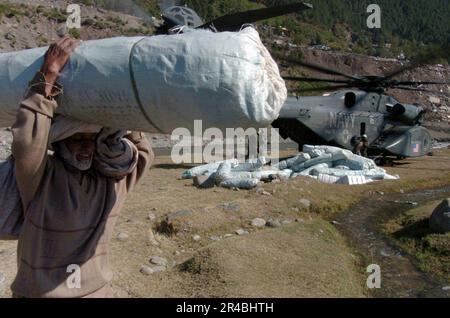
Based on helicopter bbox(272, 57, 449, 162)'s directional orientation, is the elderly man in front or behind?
behind

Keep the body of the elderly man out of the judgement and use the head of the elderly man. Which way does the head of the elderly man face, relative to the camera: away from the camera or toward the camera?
toward the camera

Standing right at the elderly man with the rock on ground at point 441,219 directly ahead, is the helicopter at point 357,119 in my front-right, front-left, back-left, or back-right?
front-left

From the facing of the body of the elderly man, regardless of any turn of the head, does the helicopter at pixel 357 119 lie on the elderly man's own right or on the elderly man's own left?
on the elderly man's own left

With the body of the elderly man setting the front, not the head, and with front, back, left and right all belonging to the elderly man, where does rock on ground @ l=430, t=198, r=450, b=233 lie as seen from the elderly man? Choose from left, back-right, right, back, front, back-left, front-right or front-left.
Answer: left

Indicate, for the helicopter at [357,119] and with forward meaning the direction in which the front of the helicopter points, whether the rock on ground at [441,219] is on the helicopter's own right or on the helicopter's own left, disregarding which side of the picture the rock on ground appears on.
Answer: on the helicopter's own right

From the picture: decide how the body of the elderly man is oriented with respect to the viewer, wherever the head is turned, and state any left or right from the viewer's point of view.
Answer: facing the viewer and to the right of the viewer

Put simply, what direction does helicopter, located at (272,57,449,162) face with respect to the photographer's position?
facing away from the viewer and to the right of the viewer
